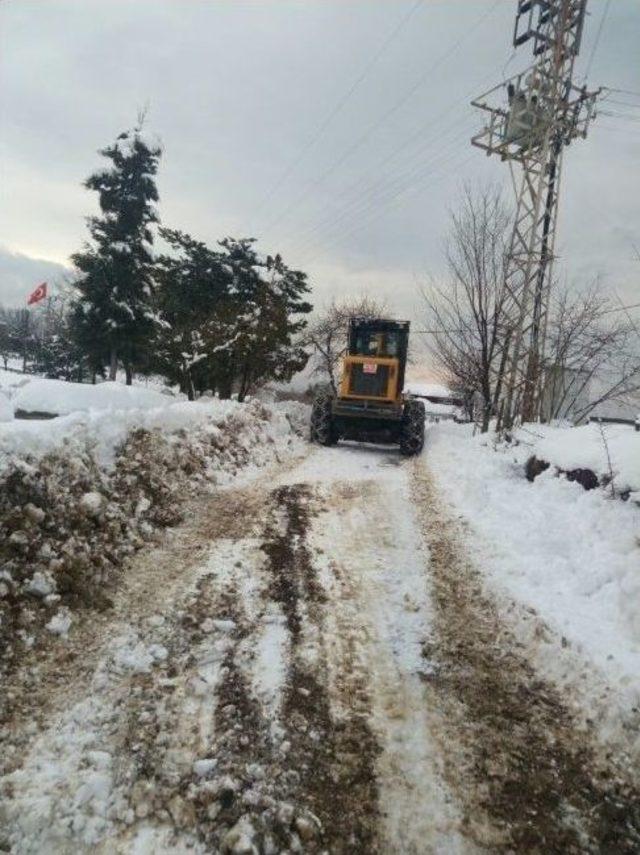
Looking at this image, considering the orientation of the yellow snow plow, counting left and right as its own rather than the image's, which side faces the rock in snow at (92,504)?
back

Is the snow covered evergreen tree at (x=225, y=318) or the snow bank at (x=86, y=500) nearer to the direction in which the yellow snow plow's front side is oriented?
the snow covered evergreen tree

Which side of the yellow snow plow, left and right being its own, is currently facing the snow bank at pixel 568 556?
back

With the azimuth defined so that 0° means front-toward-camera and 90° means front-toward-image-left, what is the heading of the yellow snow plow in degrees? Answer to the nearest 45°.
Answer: approximately 180°

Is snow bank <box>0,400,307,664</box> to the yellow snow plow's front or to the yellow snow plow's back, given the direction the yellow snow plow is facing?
to the back

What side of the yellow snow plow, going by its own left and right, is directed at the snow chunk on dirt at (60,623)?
back

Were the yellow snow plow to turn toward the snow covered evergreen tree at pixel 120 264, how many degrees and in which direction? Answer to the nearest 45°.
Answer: approximately 45° to its left

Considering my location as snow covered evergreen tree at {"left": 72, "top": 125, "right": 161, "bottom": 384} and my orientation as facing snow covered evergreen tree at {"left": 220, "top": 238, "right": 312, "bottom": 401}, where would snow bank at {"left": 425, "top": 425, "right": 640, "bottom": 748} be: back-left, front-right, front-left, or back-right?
front-right

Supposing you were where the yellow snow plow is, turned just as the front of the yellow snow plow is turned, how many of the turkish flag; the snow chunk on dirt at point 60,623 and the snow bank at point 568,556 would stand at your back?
2

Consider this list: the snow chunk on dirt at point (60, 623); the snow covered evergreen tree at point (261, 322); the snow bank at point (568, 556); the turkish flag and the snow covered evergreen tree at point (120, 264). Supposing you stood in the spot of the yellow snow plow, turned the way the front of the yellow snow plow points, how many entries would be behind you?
2

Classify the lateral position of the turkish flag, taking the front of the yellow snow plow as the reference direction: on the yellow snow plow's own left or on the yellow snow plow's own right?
on the yellow snow plow's own left

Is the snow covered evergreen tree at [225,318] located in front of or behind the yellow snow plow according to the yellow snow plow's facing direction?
in front

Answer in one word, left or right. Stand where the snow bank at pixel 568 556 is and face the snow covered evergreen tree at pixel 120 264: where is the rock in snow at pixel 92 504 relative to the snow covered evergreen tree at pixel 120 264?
left

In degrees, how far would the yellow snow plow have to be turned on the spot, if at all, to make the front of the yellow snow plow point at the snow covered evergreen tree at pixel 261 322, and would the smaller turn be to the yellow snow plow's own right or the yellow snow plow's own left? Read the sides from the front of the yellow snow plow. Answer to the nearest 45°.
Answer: approximately 45° to the yellow snow plow's own left

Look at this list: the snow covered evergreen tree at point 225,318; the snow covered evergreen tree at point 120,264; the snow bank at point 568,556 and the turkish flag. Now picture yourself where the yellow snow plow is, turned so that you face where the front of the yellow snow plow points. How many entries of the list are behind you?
1
